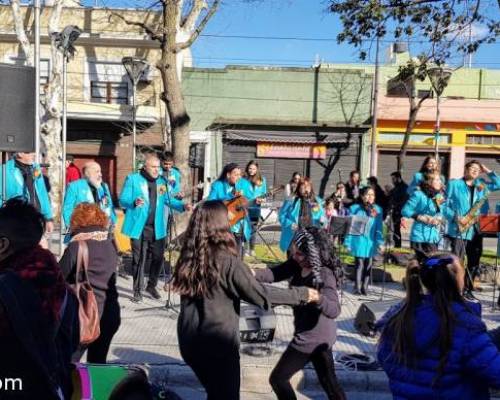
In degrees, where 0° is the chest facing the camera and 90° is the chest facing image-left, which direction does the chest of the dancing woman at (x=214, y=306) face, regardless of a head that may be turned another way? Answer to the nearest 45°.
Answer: approximately 225°

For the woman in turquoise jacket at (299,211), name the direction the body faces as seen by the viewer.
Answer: toward the camera

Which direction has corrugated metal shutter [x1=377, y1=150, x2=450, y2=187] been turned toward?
toward the camera

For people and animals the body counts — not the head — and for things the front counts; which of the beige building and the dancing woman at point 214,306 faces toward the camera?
the beige building

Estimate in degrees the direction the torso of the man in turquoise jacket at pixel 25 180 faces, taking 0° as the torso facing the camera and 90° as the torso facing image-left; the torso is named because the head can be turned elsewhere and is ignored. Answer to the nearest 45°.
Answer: approximately 315°

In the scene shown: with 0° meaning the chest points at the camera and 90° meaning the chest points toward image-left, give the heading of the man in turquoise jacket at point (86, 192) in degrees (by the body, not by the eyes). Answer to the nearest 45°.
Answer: approximately 315°

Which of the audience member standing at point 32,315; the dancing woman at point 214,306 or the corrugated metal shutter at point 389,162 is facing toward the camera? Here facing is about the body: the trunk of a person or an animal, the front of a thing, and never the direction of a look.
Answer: the corrugated metal shutter

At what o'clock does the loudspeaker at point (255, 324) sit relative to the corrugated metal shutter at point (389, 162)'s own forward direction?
The loudspeaker is roughly at 12 o'clock from the corrugated metal shutter.

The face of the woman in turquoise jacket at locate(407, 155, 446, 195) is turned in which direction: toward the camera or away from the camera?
toward the camera

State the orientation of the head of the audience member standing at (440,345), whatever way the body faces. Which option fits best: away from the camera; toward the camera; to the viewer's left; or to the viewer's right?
away from the camera

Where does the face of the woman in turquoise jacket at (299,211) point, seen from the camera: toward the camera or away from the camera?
toward the camera

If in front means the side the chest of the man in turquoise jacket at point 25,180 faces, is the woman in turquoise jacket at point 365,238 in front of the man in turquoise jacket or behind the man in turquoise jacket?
in front

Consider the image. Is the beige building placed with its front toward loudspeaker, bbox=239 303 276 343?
yes

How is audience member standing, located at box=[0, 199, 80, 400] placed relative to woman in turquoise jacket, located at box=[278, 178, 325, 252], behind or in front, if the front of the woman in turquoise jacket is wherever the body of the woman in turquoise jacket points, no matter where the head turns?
in front
